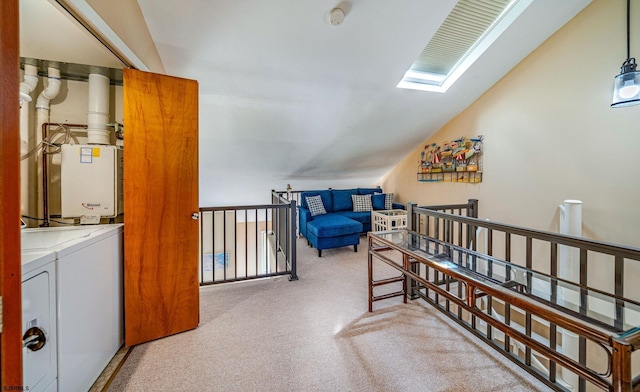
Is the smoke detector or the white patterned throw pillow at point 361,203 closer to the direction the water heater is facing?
the smoke detector

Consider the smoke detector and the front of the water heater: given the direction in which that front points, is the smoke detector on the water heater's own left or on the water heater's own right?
on the water heater's own left

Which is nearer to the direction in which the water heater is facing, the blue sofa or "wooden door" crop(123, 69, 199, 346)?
the wooden door

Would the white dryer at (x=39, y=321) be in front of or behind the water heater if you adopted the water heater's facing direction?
in front

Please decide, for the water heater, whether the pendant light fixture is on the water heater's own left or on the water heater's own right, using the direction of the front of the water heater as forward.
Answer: on the water heater's own left

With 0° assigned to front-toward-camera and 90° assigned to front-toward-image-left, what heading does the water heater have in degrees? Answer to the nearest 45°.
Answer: approximately 0°
